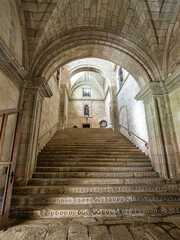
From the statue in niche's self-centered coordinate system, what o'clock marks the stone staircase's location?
The stone staircase is roughly at 12 o'clock from the statue in niche.

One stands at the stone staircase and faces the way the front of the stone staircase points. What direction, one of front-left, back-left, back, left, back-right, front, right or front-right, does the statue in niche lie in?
back

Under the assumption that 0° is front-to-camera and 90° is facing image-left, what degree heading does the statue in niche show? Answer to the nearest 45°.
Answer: approximately 0°

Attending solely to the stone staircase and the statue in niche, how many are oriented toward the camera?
2

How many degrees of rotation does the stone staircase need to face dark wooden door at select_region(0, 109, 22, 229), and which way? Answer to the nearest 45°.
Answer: approximately 45° to its right

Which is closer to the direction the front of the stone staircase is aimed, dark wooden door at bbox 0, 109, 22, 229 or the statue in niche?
the dark wooden door

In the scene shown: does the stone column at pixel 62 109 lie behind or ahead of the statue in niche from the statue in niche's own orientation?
ahead

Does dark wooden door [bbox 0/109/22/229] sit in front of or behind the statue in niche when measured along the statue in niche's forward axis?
in front
